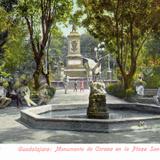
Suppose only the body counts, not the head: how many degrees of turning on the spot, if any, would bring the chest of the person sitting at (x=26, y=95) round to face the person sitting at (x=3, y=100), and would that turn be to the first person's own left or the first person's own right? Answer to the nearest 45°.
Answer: approximately 135° to the first person's own right

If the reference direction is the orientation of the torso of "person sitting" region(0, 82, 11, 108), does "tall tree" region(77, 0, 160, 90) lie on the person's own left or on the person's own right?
on the person's own left

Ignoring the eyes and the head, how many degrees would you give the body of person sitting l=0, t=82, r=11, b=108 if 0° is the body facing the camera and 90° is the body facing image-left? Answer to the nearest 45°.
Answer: approximately 315°

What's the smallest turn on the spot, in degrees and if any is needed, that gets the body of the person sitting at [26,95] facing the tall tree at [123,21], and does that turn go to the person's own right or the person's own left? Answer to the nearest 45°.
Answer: approximately 90° to the person's own left

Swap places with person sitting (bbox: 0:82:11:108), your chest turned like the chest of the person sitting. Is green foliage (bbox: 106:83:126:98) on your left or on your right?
on your left
